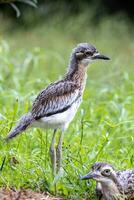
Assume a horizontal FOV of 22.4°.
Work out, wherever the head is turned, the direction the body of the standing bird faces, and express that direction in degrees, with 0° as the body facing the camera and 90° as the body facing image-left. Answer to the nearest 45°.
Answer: approximately 270°

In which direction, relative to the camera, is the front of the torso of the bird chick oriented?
to the viewer's left

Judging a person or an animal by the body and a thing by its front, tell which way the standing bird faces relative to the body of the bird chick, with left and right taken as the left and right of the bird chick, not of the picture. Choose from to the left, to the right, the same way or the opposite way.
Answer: the opposite way

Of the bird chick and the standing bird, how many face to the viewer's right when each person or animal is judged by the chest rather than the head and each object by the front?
1

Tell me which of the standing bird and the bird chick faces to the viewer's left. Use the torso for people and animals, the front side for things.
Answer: the bird chick
